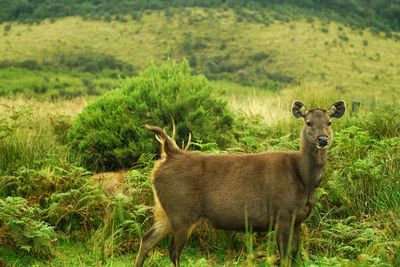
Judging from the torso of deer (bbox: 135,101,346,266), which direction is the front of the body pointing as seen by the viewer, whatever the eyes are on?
to the viewer's right

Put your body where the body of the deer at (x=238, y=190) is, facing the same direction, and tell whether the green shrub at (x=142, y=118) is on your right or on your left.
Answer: on your left
